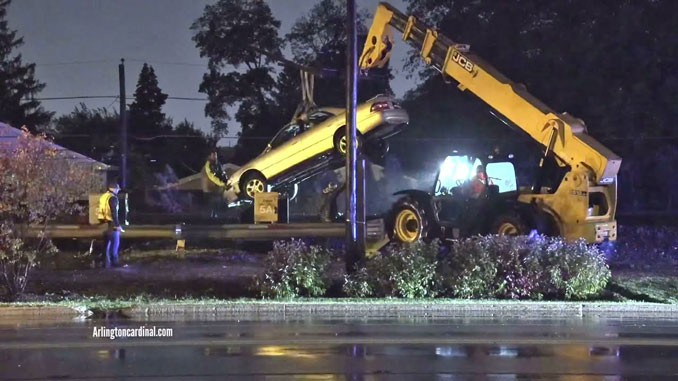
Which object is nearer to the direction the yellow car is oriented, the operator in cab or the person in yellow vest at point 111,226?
the person in yellow vest

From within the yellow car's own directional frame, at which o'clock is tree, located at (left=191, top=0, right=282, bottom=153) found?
The tree is roughly at 1 o'clock from the yellow car.

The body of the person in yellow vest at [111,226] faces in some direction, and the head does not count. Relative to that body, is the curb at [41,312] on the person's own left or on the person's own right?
on the person's own right

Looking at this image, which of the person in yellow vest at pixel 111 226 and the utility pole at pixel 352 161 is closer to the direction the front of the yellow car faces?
the person in yellow vest

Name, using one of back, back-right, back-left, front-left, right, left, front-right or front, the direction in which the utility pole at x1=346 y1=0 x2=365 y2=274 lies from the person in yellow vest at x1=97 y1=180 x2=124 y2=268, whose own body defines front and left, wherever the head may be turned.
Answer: front-right

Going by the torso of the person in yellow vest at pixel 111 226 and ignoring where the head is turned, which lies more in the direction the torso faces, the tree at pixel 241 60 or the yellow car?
the yellow car

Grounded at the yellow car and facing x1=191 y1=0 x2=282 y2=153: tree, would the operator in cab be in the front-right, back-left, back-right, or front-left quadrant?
back-right

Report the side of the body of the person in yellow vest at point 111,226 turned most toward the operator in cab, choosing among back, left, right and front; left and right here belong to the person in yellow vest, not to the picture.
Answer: front

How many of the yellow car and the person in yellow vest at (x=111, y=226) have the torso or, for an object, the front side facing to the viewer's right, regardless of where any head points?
1

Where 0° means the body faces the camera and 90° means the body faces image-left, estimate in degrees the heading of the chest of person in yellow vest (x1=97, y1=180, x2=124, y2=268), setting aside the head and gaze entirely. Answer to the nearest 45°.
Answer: approximately 270°

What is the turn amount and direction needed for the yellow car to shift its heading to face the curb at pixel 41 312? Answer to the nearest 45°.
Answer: approximately 90° to its left

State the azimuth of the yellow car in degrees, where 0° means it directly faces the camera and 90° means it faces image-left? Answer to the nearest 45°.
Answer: approximately 135°
